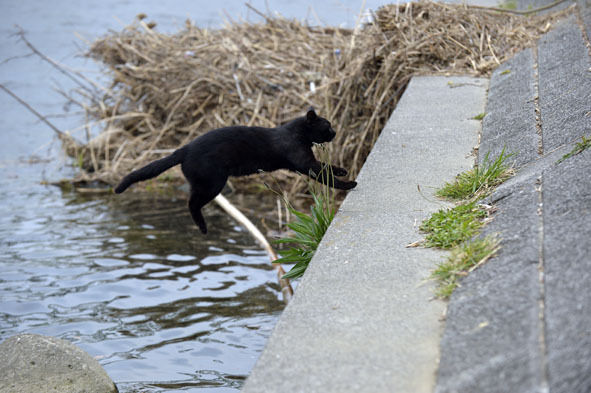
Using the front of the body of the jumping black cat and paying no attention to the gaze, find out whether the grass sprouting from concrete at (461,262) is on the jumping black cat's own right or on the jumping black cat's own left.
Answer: on the jumping black cat's own right

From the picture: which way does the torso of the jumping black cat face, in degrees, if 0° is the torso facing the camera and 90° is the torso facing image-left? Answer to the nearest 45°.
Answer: approximately 270°

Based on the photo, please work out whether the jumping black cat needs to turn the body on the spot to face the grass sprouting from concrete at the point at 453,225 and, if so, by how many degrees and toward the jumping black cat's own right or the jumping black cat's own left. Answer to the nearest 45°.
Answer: approximately 45° to the jumping black cat's own right

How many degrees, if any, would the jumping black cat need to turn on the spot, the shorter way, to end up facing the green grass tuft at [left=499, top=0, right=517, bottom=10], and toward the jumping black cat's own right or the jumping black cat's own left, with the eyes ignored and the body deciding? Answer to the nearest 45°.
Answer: approximately 45° to the jumping black cat's own left
